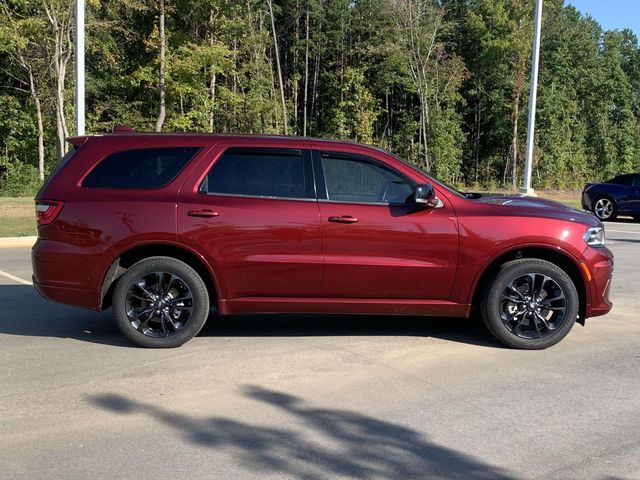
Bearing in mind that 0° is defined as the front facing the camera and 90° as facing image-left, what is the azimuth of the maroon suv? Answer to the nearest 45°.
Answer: approximately 270°

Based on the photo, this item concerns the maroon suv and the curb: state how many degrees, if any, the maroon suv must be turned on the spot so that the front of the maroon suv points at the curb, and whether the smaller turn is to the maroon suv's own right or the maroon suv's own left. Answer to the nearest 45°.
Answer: approximately 135° to the maroon suv's own left

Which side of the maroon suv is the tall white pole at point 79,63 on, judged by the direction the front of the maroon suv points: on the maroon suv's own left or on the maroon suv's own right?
on the maroon suv's own left

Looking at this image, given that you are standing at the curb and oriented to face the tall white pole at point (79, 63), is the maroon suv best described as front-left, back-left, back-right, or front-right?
back-right
